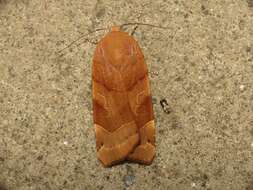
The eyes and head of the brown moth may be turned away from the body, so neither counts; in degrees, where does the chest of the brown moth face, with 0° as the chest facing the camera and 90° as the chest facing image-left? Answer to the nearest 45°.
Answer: approximately 180°

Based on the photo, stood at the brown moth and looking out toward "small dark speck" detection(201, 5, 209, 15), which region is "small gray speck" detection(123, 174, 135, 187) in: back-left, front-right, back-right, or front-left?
back-right

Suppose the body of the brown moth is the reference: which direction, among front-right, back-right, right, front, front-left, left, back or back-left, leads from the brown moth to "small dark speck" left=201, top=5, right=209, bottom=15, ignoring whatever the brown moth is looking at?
front-right
